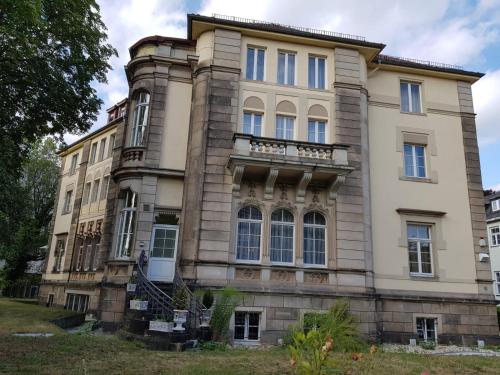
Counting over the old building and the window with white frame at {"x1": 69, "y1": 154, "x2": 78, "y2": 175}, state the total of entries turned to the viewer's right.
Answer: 0

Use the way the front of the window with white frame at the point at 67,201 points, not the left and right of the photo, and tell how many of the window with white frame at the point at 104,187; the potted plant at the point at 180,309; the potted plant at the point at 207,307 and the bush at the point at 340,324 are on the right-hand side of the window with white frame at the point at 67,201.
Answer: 0

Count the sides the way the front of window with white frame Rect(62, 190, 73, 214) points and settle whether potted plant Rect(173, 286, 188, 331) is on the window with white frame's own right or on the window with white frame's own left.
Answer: on the window with white frame's own left

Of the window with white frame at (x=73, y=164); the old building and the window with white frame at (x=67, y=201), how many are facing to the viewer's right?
0

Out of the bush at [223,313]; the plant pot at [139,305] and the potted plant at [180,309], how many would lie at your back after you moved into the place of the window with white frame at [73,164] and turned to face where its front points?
0

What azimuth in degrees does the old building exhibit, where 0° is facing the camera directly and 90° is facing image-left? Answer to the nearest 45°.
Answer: approximately 0°

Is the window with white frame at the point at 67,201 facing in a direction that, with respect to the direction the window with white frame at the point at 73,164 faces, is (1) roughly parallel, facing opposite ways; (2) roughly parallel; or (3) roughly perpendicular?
roughly parallel

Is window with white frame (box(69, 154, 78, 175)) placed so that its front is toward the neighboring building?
no

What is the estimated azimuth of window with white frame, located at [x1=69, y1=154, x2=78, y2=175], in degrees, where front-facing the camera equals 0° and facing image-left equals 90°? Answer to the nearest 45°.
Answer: approximately 45°

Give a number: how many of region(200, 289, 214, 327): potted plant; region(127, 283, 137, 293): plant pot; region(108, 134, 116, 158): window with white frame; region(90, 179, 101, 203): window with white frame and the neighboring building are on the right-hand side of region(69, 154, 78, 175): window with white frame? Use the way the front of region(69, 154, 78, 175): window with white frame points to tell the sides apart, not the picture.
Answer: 0
